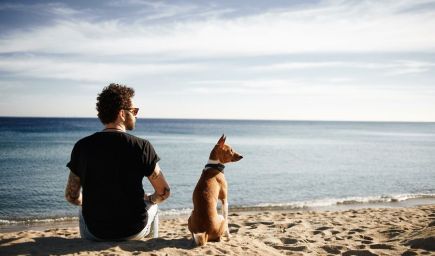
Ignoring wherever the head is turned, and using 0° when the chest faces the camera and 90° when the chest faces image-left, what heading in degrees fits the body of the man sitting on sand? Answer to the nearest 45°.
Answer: approximately 180°

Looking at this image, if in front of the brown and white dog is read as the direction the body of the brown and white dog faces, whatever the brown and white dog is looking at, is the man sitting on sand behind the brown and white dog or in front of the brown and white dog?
behind

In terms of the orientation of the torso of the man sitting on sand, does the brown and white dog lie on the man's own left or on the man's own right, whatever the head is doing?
on the man's own right

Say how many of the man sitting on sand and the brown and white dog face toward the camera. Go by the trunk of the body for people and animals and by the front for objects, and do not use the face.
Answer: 0

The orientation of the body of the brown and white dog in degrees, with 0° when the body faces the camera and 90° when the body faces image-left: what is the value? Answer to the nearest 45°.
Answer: approximately 225°
